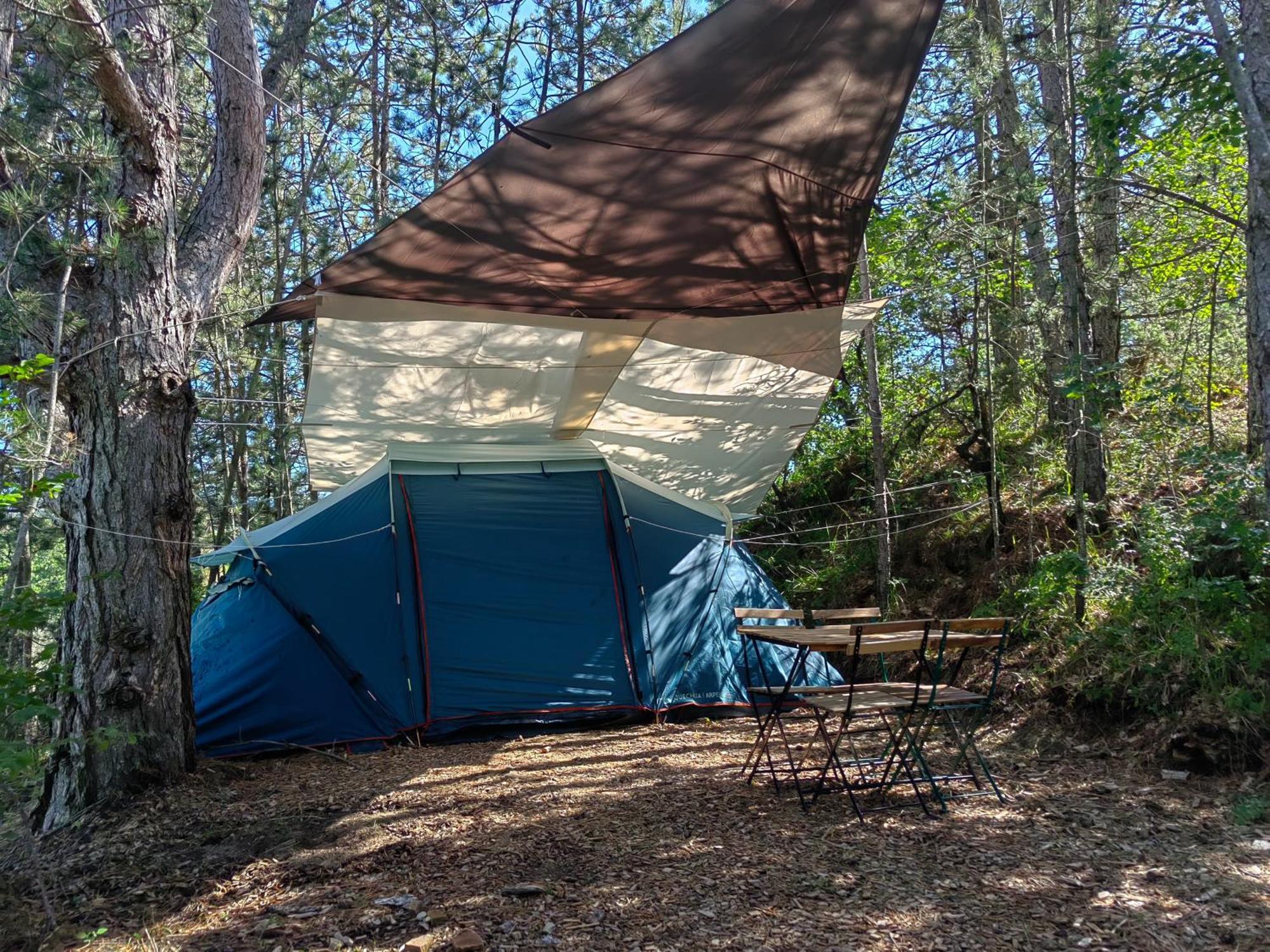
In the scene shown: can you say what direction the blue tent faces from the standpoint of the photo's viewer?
facing the viewer

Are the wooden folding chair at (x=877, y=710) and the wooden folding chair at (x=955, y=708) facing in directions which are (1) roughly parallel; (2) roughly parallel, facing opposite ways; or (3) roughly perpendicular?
roughly parallel

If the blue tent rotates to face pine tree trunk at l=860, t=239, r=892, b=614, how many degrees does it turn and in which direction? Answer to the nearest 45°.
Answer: approximately 90° to its left

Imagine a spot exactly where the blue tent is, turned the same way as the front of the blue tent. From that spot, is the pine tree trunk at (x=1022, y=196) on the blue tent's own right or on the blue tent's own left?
on the blue tent's own left

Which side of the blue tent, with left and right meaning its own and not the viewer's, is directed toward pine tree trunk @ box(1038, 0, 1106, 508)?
left

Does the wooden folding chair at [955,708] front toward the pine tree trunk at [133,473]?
no

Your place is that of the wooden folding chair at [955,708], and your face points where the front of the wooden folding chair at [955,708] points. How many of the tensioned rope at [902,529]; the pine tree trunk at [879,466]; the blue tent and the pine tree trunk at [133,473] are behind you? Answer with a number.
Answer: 0

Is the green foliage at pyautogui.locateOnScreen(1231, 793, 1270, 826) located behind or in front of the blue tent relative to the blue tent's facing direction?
in front

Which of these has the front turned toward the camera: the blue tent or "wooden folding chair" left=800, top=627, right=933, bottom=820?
the blue tent

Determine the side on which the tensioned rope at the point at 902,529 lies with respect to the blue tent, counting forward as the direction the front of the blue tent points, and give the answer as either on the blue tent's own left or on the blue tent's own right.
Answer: on the blue tent's own left

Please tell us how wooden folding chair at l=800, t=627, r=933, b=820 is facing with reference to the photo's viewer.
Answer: facing away from the viewer and to the left of the viewer

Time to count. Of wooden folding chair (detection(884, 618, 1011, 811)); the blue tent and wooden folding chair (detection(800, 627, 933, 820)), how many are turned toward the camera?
1
